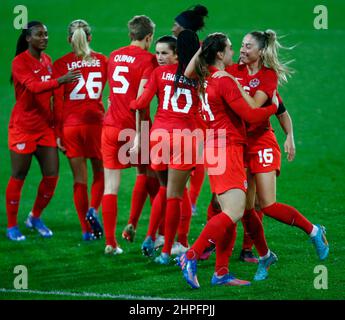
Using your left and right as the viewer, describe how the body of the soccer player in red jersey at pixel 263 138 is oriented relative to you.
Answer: facing the viewer and to the left of the viewer

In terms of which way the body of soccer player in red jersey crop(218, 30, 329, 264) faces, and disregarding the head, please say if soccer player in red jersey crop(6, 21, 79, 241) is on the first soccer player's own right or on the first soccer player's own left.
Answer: on the first soccer player's own right

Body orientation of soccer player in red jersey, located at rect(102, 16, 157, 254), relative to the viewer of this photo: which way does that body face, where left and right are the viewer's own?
facing away from the viewer and to the right of the viewer

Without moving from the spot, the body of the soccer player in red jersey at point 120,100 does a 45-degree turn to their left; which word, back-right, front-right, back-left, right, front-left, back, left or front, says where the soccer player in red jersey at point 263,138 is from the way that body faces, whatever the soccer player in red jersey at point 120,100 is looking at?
back-right

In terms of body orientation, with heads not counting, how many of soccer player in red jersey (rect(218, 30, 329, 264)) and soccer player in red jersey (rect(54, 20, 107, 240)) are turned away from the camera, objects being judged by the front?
1

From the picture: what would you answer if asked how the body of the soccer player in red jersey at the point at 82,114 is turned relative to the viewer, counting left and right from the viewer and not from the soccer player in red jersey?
facing away from the viewer

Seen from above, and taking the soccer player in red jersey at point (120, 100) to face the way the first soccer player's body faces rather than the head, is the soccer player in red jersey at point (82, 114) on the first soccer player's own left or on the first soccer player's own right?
on the first soccer player's own left

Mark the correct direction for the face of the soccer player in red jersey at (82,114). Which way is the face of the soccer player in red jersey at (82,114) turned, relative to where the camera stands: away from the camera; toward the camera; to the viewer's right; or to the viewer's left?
away from the camera

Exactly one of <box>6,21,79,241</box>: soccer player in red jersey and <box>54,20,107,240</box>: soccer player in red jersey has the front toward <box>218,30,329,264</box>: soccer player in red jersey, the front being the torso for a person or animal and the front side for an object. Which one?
<box>6,21,79,241</box>: soccer player in red jersey

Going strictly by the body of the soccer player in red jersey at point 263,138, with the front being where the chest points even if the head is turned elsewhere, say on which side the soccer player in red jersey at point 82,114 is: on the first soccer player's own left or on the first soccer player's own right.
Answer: on the first soccer player's own right

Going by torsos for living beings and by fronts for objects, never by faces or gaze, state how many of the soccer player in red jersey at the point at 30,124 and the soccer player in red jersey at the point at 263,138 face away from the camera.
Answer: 0

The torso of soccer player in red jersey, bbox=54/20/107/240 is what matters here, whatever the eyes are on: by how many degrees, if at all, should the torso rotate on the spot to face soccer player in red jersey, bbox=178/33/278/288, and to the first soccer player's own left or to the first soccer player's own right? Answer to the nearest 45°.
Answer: approximately 135° to the first soccer player's own right

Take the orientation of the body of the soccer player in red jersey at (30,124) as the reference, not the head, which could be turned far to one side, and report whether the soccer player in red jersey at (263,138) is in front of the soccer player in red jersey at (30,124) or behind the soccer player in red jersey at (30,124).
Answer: in front

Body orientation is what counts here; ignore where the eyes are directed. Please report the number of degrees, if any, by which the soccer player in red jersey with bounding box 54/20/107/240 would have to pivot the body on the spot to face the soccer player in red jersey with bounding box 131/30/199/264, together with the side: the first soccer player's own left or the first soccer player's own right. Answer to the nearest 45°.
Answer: approximately 135° to the first soccer player's own right

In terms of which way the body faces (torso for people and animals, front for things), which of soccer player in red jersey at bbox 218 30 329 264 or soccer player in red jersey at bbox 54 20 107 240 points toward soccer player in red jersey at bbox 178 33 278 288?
soccer player in red jersey at bbox 218 30 329 264
